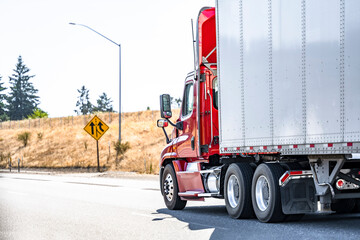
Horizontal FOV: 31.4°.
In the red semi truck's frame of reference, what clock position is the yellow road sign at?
The yellow road sign is roughly at 1 o'clock from the red semi truck.

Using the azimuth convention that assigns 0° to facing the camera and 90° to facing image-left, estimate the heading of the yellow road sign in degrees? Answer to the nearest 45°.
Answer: approximately 0°

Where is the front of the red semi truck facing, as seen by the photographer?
facing away from the viewer and to the left of the viewer

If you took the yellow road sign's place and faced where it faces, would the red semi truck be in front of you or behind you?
in front

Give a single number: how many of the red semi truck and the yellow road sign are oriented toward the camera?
1
